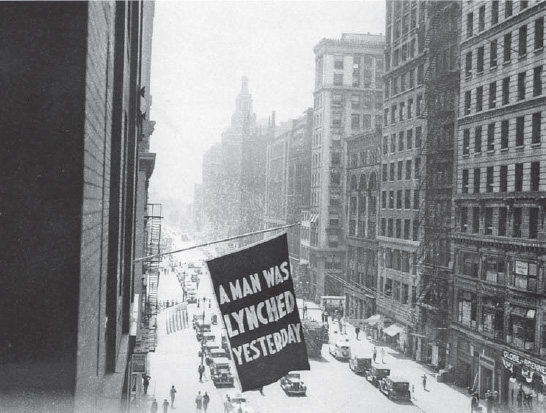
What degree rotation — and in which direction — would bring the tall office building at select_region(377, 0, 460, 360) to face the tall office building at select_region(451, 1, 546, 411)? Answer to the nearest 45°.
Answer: approximately 90° to its left

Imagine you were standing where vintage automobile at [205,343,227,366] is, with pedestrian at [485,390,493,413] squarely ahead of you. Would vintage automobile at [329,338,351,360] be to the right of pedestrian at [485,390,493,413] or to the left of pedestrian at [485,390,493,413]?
left

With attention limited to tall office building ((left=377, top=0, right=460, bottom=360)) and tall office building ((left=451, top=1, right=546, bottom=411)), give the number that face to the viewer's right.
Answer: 0

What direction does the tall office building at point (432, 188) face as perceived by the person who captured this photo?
facing the viewer and to the left of the viewer

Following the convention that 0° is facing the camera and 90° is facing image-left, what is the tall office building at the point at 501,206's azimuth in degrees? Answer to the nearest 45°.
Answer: approximately 45°

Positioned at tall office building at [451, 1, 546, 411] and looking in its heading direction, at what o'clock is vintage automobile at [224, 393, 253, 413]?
The vintage automobile is roughly at 12 o'clock from the tall office building.
